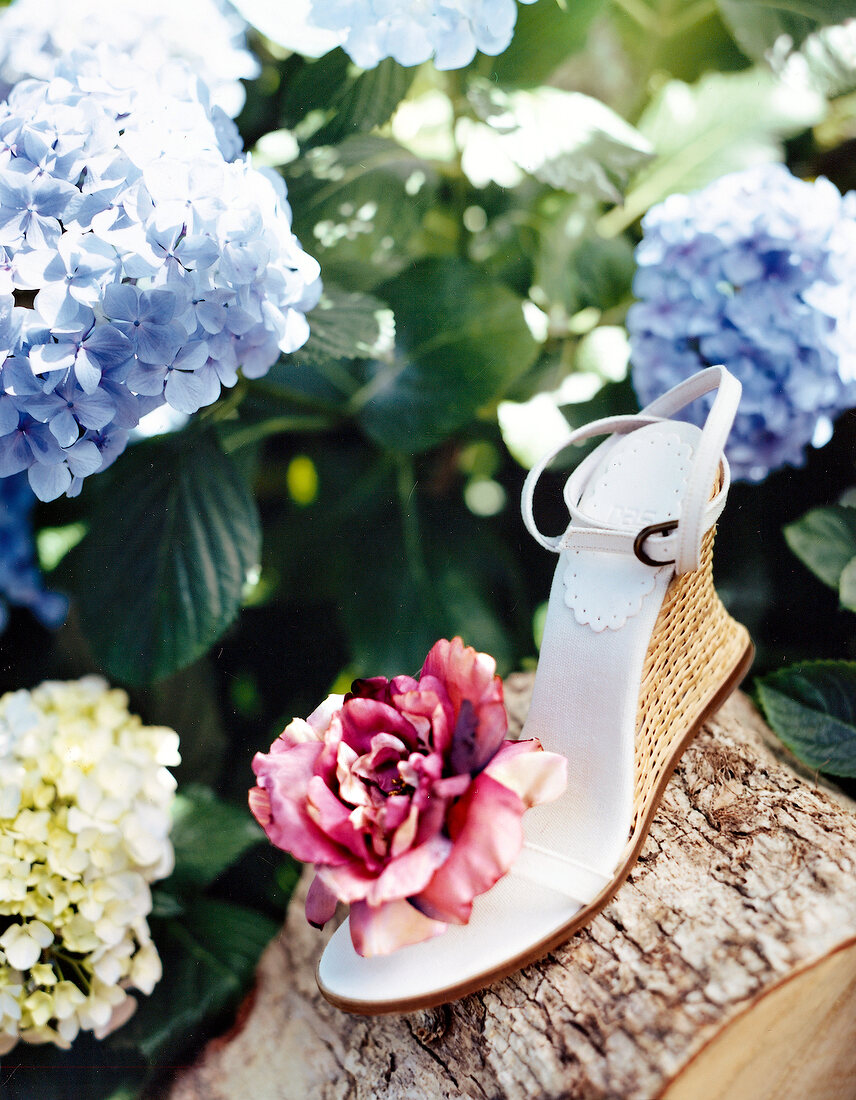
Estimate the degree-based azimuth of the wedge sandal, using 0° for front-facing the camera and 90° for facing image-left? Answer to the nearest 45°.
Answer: approximately 45°
